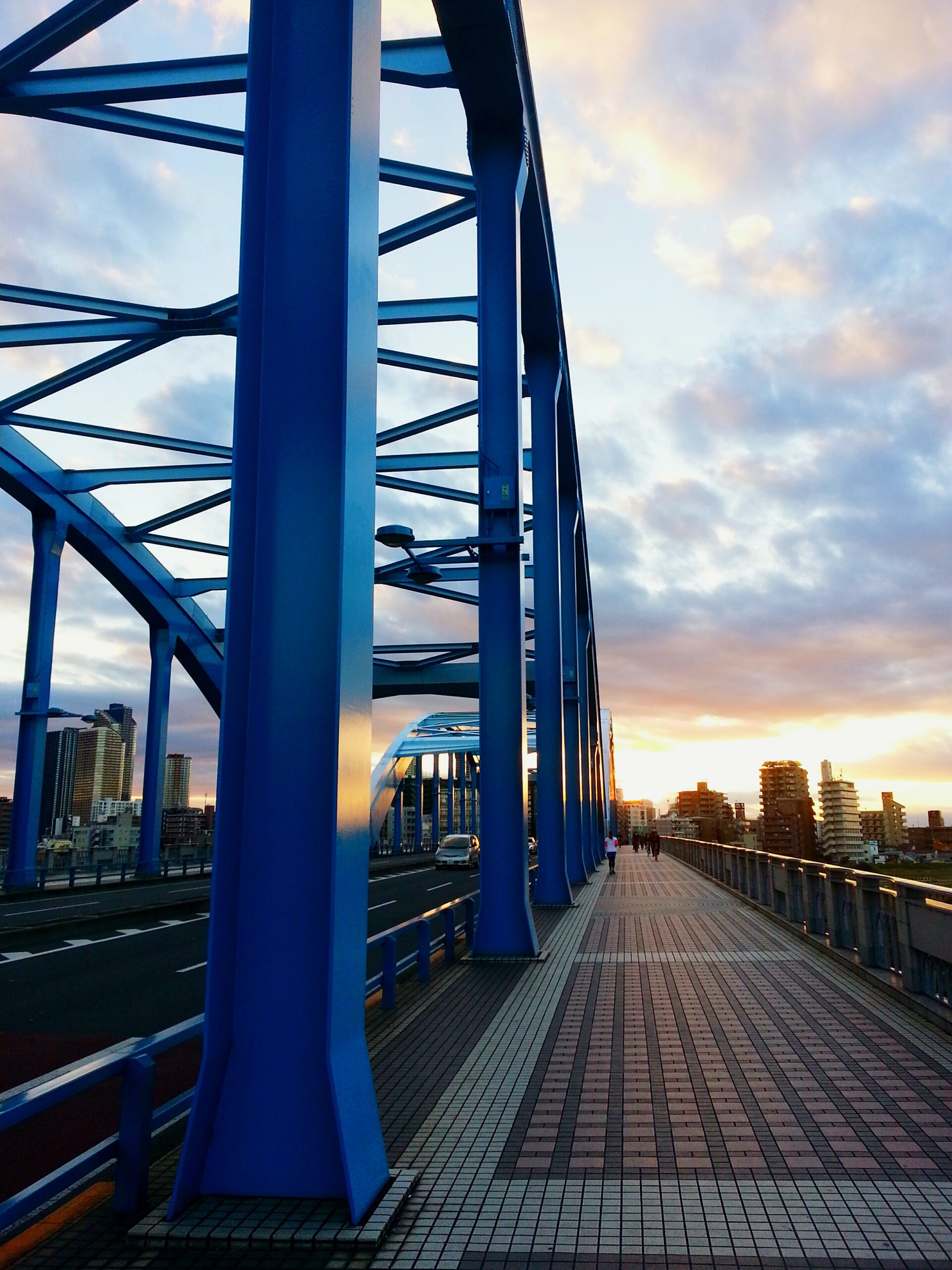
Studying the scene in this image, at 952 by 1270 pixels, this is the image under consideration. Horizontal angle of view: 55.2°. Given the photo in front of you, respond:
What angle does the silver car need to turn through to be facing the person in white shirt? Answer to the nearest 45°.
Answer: approximately 45° to its left

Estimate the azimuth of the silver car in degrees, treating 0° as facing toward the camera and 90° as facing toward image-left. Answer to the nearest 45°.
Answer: approximately 0°

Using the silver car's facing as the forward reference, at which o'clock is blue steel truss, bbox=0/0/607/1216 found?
The blue steel truss is roughly at 12 o'clock from the silver car.
